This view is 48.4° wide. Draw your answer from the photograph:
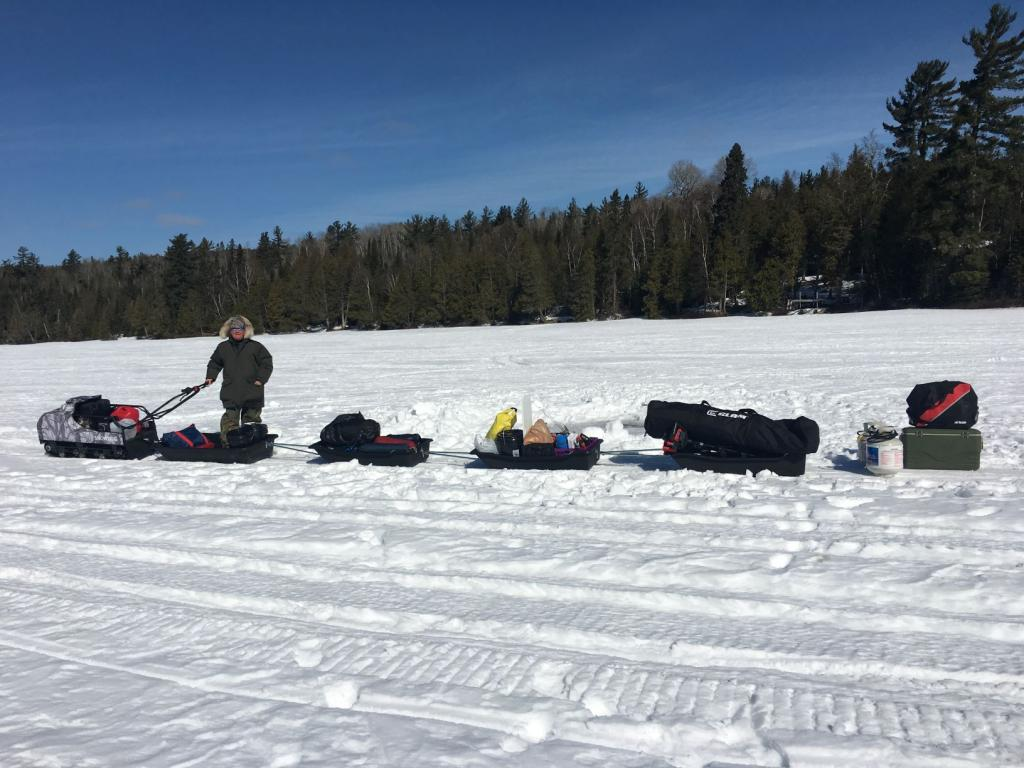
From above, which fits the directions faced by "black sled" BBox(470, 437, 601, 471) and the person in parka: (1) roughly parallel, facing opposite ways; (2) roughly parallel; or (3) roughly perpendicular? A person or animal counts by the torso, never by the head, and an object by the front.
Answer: roughly perpendicular

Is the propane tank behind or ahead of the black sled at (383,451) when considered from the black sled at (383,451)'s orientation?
behind

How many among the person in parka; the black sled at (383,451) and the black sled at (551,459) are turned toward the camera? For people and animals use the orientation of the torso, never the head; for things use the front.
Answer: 1

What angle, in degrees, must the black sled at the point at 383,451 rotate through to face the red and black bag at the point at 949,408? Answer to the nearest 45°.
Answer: approximately 135° to its left

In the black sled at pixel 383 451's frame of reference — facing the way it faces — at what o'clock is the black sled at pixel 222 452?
the black sled at pixel 222 452 is roughly at 1 o'clock from the black sled at pixel 383 451.

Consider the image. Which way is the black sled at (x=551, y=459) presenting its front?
to the viewer's left

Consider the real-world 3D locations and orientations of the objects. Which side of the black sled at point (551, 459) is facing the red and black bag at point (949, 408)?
back

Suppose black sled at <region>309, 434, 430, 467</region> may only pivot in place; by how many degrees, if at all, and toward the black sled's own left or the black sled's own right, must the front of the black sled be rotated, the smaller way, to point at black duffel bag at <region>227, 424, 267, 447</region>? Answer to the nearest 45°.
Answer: approximately 45° to the black sled's own right

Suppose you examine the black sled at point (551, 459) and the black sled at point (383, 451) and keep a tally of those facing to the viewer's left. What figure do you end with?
2

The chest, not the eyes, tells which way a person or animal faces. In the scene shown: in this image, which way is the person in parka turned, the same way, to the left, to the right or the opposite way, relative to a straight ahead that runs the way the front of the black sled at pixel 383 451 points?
to the left

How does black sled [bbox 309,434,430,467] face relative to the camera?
to the viewer's left
